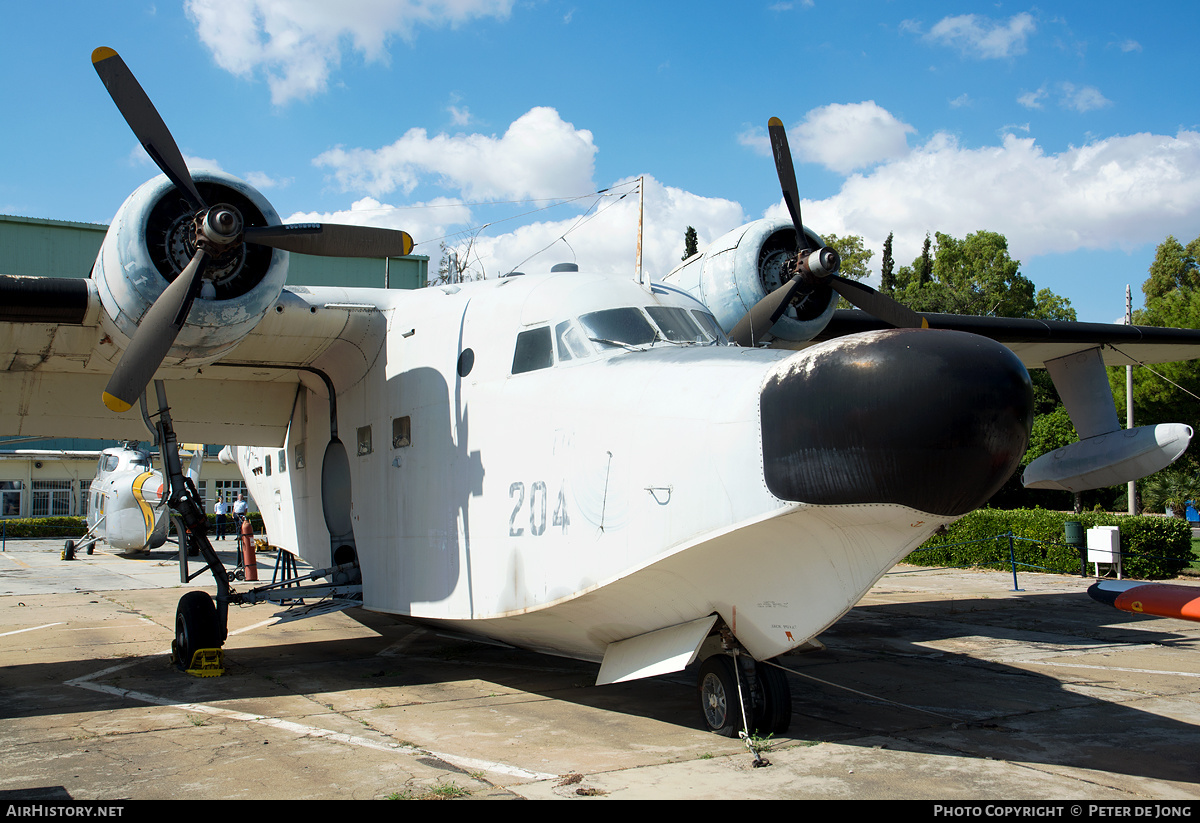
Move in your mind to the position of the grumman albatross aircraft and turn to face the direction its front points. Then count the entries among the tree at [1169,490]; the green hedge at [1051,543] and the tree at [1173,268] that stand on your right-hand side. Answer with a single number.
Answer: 0

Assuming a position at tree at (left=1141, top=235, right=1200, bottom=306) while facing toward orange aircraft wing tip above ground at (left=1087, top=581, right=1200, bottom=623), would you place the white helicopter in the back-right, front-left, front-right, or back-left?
front-right

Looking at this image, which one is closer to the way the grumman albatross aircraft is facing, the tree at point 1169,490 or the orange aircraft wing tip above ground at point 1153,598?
the orange aircraft wing tip above ground

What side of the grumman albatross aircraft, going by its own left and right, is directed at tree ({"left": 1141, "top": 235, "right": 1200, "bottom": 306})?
left

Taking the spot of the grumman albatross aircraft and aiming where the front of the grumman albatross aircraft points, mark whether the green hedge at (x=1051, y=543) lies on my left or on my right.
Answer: on my left

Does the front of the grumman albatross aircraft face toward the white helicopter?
no

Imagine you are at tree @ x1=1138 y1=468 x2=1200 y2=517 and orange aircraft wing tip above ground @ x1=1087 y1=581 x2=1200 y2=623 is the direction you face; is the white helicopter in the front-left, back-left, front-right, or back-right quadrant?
front-right

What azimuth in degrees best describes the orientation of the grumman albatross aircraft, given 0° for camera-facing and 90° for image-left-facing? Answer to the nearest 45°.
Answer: approximately 315°

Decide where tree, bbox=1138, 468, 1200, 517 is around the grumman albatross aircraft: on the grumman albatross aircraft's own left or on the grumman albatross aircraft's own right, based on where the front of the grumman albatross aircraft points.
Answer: on the grumman albatross aircraft's own left

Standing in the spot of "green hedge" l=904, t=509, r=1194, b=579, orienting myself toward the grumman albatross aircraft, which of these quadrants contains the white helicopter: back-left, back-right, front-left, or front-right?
front-right

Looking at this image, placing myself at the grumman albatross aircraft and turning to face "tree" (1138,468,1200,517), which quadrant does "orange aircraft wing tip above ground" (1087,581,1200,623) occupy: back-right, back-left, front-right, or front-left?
front-right
